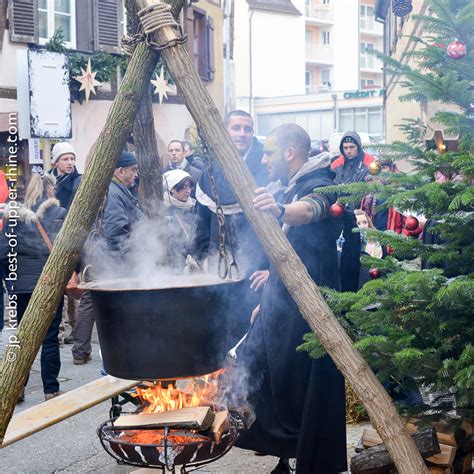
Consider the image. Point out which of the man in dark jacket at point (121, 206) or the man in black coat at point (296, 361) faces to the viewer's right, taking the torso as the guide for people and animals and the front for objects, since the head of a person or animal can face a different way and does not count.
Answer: the man in dark jacket

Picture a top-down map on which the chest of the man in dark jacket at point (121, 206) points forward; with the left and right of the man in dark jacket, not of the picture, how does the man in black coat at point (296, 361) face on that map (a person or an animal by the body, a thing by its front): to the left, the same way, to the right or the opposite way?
the opposite way

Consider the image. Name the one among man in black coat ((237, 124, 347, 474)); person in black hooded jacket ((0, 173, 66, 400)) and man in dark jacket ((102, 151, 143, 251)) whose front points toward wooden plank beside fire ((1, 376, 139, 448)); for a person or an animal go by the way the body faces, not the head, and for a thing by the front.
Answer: the man in black coat

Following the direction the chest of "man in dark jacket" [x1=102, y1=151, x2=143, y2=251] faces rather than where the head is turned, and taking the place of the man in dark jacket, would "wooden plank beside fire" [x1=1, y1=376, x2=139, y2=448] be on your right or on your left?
on your right

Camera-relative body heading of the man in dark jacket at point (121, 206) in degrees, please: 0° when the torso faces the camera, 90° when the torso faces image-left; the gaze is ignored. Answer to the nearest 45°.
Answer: approximately 270°

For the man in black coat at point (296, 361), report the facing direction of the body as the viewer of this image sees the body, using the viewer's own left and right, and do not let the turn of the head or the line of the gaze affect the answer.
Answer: facing to the left of the viewer
